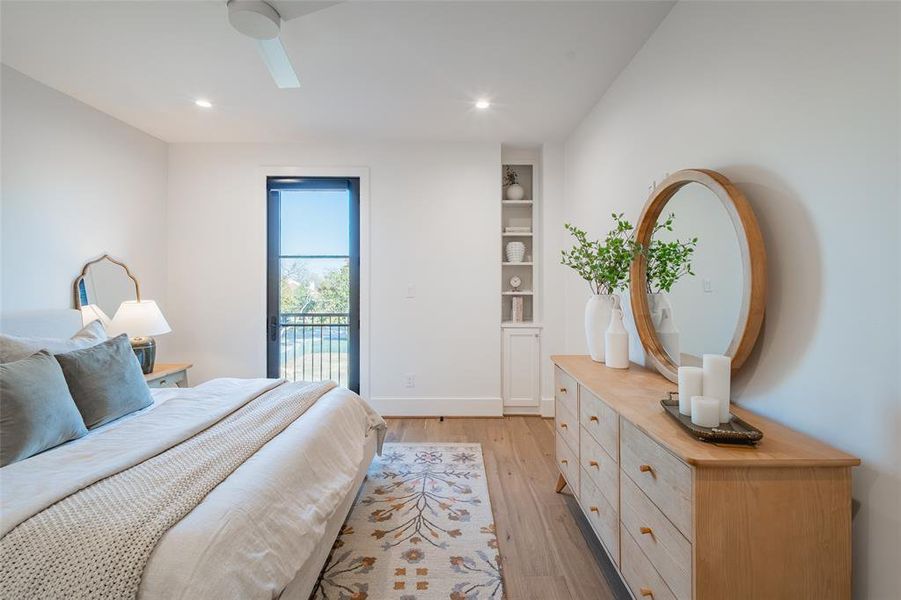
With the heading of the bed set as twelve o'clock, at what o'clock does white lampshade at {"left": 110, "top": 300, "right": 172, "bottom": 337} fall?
The white lampshade is roughly at 7 o'clock from the bed.

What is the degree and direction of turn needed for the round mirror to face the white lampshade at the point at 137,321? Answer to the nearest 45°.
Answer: approximately 45° to its right

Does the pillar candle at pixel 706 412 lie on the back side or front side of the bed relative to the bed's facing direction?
on the front side

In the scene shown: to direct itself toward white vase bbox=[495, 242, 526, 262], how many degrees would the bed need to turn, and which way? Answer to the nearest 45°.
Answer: approximately 90° to its left

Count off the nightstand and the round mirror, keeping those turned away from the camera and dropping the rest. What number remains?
0

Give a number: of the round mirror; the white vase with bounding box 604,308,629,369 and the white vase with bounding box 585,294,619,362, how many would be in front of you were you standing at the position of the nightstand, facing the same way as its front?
3

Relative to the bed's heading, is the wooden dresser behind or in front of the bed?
in front

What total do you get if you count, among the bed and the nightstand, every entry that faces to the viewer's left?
0

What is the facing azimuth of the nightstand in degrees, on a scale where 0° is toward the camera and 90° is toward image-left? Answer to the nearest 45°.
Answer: approximately 315°

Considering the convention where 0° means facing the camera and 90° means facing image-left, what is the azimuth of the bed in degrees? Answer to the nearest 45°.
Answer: approximately 315°
